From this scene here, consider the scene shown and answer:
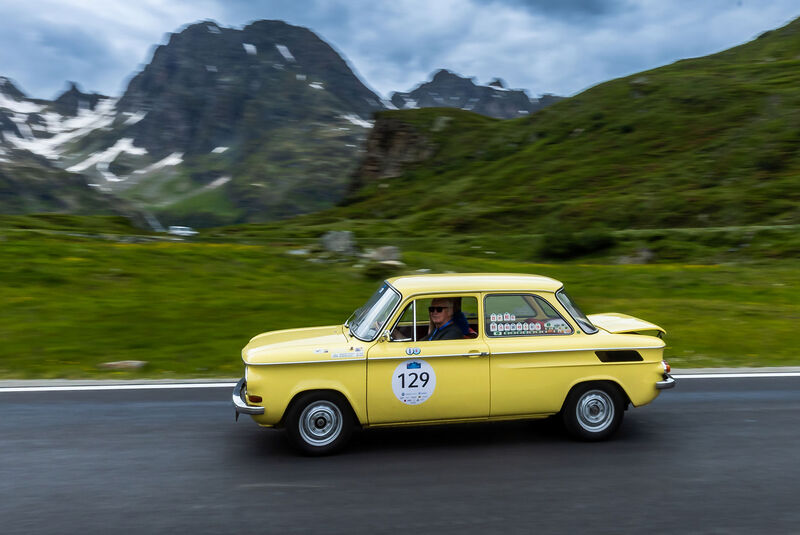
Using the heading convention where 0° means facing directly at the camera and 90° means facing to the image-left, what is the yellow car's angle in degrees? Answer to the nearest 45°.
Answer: approximately 90°
